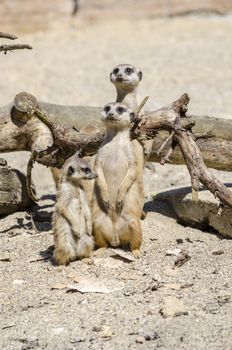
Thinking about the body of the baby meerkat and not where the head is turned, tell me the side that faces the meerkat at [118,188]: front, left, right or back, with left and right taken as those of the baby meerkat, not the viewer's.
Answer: left

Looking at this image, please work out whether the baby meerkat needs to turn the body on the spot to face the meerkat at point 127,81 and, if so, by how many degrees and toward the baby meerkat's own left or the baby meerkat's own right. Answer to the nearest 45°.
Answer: approximately 135° to the baby meerkat's own left

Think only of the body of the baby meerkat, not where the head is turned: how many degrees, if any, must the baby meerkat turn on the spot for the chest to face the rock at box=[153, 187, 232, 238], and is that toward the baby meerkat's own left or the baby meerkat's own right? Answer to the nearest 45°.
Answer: approximately 90° to the baby meerkat's own left

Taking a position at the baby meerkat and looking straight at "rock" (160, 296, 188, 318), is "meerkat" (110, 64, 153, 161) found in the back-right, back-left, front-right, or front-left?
back-left

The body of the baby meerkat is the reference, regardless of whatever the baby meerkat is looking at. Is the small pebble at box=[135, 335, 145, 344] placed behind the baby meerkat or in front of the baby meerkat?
in front

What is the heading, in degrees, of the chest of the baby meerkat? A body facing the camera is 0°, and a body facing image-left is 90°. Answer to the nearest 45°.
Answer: approximately 315°

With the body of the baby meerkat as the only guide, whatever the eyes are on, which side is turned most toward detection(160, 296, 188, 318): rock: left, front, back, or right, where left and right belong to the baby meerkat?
front

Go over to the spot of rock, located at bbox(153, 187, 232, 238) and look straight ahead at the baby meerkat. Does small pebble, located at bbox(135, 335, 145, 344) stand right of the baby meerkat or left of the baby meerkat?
left
